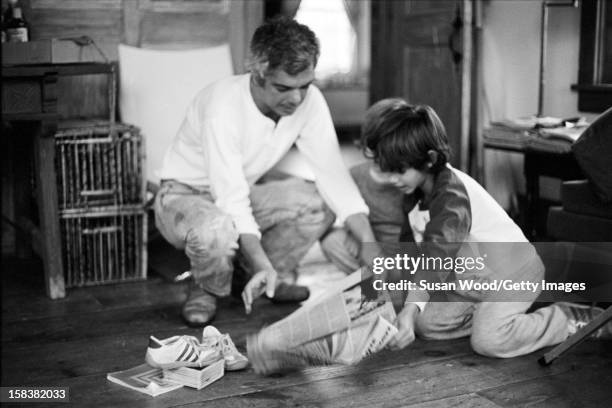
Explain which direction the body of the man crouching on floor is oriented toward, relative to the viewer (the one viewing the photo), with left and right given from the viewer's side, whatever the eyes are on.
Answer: facing the viewer and to the right of the viewer

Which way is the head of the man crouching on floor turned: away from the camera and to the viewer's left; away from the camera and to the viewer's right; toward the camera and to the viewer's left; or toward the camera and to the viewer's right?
toward the camera and to the viewer's right

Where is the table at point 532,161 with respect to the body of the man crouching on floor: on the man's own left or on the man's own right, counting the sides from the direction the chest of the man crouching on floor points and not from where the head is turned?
on the man's own left

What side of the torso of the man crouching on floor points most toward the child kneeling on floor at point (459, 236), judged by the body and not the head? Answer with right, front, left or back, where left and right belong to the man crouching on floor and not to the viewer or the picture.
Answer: front

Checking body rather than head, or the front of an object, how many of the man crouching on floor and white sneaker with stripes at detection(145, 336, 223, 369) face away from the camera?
0
